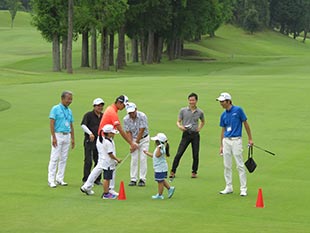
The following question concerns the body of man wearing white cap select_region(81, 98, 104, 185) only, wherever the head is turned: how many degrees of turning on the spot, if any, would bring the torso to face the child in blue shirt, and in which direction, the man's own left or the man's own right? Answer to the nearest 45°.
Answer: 0° — they already face them

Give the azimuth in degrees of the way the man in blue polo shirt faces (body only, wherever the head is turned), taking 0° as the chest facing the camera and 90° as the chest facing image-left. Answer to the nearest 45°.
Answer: approximately 45°

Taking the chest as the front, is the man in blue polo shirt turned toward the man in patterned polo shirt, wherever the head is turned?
no

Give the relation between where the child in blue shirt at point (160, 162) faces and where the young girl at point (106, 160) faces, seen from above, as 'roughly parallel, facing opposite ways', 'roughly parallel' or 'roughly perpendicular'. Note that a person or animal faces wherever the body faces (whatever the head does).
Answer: roughly parallel, facing opposite ways

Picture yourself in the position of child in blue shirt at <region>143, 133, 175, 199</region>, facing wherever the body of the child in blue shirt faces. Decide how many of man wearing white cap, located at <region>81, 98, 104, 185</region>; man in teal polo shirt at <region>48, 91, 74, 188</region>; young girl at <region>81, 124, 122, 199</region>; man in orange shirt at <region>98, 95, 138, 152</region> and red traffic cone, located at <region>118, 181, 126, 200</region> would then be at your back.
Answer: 0

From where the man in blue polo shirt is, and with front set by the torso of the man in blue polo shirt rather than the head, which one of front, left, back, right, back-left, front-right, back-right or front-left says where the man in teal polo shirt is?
front-right

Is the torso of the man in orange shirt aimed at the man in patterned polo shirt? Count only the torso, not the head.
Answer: yes

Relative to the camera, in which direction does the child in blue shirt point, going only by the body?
to the viewer's left

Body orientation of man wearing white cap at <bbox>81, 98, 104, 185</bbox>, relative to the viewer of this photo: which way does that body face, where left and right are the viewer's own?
facing the viewer and to the right of the viewer

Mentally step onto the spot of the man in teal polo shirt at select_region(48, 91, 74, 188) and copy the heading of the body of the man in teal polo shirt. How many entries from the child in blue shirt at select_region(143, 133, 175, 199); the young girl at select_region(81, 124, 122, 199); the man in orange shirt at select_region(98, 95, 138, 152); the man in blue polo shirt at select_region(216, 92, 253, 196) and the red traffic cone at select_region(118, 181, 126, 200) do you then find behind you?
0

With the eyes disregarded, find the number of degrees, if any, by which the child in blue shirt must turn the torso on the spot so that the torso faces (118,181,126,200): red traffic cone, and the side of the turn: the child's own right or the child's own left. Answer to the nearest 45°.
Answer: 0° — they already face it

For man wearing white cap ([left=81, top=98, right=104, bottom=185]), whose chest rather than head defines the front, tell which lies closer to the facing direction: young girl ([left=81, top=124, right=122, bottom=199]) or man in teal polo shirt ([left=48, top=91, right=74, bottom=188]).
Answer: the young girl
